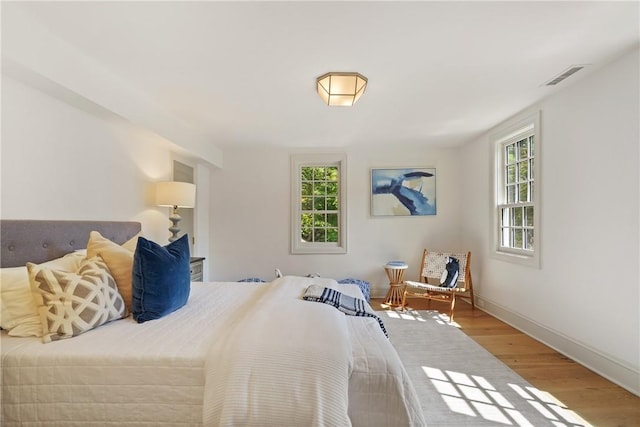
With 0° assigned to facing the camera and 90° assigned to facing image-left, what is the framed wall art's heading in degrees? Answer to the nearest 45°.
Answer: approximately 0°

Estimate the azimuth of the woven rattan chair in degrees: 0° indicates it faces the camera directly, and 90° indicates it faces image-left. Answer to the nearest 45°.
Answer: approximately 45°

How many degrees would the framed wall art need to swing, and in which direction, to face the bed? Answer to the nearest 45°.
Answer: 0° — it already faces it

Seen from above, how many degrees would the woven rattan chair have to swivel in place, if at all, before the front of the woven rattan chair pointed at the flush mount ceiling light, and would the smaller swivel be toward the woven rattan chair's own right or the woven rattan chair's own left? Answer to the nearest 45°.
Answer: approximately 45° to the woven rattan chair's own left
